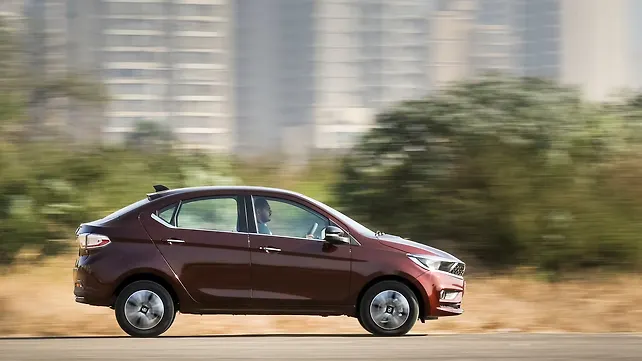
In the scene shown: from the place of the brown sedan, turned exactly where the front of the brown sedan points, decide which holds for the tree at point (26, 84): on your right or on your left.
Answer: on your left

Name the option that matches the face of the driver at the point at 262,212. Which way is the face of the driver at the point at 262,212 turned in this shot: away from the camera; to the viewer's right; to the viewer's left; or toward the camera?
to the viewer's right

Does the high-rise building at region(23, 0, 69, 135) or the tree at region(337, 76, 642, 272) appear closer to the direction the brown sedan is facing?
the tree

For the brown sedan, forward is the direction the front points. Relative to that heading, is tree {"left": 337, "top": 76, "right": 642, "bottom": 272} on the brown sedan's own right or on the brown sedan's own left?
on the brown sedan's own left

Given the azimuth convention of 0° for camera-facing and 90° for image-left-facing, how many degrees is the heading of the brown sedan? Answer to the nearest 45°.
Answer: approximately 270°

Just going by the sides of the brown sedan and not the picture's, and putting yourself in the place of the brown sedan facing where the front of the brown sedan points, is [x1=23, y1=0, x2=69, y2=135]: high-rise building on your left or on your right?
on your left
